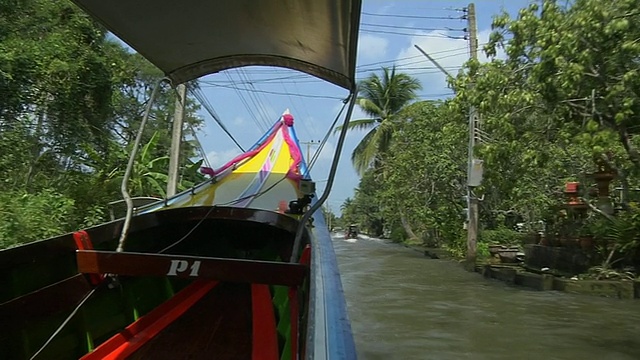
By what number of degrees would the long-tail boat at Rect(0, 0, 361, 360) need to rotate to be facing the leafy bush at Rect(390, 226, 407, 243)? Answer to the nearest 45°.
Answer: approximately 45° to its right

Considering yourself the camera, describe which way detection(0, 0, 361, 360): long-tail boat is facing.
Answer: facing away from the viewer

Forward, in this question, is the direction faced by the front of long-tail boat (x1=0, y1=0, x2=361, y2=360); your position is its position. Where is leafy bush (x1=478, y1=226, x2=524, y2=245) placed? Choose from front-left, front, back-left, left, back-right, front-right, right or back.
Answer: front-right

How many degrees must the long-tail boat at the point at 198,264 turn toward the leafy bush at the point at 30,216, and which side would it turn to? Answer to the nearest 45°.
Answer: approximately 45° to its left

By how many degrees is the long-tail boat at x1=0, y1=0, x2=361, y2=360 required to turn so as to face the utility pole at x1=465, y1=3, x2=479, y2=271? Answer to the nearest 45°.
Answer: approximately 45° to its right

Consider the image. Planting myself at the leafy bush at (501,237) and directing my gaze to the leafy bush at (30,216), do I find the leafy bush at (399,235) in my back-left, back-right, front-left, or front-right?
back-right
